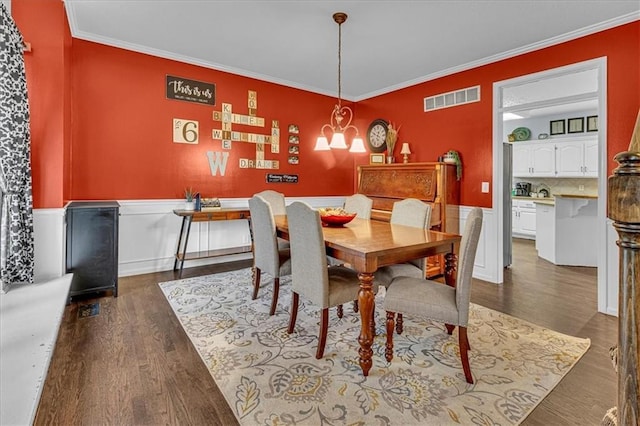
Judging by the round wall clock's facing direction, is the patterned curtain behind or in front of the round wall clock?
in front

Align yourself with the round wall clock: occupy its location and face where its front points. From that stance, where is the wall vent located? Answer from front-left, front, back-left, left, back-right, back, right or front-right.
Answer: left

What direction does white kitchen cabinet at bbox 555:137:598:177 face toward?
toward the camera

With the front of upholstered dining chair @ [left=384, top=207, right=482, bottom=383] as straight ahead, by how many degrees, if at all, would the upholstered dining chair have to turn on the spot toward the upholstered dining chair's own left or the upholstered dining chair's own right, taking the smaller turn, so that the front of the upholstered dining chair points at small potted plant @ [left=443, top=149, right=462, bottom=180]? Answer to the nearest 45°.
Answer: approximately 90° to the upholstered dining chair's own right

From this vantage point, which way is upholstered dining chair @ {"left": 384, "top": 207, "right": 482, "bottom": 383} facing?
to the viewer's left

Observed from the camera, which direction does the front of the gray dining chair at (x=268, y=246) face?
facing away from the viewer and to the right of the viewer

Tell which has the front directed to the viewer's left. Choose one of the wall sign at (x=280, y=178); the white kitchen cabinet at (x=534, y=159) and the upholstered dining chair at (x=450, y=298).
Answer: the upholstered dining chair

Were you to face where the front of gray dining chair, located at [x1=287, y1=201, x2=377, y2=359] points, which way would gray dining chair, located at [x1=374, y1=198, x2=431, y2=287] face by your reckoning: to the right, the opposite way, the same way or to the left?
the opposite way

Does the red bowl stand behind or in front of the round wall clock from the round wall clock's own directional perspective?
in front

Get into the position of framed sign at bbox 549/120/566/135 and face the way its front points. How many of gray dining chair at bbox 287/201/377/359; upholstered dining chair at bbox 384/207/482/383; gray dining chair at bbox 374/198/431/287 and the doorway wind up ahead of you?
4

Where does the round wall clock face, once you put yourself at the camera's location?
facing the viewer and to the left of the viewer

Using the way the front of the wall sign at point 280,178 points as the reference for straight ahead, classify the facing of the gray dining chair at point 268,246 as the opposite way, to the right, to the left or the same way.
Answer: to the left

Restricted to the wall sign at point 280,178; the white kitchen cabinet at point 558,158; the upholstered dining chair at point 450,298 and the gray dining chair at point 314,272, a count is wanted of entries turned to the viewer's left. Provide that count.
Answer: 1

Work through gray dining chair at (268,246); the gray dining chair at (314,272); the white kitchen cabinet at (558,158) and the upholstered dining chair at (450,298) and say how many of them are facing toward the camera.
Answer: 1

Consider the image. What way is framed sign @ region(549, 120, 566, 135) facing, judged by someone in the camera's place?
facing the viewer

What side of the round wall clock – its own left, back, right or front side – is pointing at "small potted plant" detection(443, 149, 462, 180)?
left
